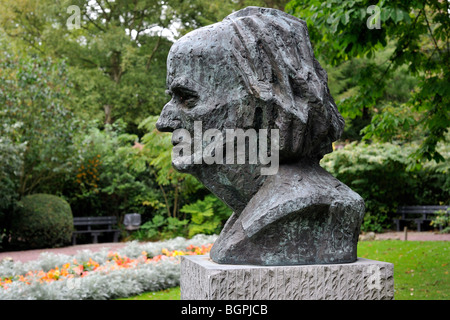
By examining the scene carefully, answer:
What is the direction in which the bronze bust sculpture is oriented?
to the viewer's left

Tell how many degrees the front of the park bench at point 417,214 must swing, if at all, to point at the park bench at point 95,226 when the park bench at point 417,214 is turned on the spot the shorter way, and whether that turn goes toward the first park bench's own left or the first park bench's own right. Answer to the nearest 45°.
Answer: approximately 90° to the first park bench's own right

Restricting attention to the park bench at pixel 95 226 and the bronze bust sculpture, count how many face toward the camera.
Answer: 1

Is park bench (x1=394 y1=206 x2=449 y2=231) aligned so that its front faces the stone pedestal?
yes

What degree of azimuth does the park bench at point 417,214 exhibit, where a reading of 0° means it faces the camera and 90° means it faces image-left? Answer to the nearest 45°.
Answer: approximately 0°

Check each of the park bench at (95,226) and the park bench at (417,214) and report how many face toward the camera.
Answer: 2

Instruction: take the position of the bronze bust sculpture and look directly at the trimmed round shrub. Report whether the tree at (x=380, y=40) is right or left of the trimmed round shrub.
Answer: right
